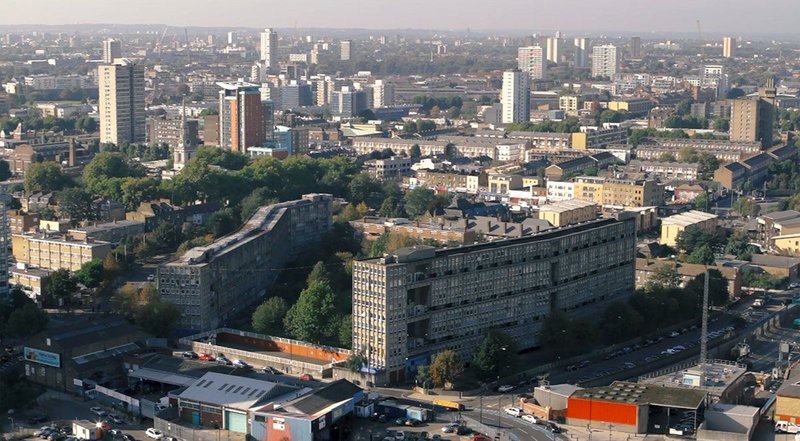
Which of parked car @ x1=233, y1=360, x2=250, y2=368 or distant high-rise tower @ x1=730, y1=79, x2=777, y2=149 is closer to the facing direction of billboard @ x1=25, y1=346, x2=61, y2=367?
the parked car

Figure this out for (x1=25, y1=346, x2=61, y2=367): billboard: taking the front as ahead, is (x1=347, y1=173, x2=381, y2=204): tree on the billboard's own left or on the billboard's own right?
on the billboard's own left

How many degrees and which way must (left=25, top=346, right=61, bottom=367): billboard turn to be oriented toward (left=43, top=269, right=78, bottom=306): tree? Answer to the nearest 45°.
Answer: approximately 135° to its left

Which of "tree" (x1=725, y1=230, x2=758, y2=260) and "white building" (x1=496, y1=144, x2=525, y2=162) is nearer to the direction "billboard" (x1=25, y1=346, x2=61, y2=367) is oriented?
the tree

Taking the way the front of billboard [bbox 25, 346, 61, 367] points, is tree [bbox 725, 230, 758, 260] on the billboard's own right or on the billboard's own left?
on the billboard's own left

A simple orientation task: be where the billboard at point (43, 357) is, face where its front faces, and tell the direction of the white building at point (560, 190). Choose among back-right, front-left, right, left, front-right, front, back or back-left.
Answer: back

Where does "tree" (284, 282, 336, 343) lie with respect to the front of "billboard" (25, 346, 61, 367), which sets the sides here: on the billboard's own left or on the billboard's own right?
on the billboard's own left

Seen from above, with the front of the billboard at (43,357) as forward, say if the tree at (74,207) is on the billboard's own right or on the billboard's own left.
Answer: on the billboard's own right

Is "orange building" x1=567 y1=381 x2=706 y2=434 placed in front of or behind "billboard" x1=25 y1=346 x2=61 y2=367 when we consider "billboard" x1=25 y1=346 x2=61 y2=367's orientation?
in front

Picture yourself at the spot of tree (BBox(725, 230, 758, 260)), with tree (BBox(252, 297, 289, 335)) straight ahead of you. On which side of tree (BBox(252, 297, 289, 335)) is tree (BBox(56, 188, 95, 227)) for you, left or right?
right
